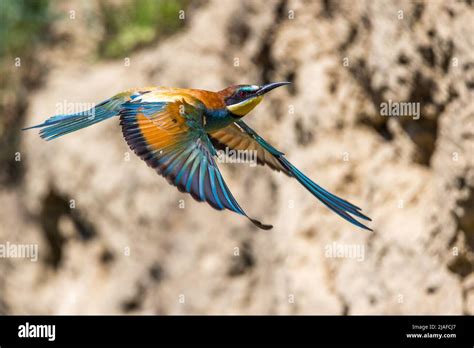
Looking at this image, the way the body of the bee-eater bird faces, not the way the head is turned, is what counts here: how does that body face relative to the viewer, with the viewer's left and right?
facing to the right of the viewer
